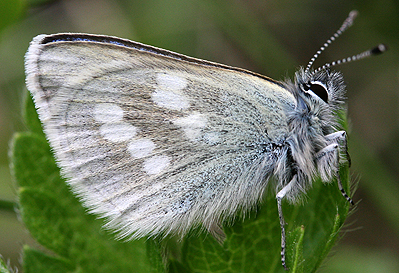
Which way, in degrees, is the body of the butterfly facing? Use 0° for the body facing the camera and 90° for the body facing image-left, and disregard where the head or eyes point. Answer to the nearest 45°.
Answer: approximately 270°
